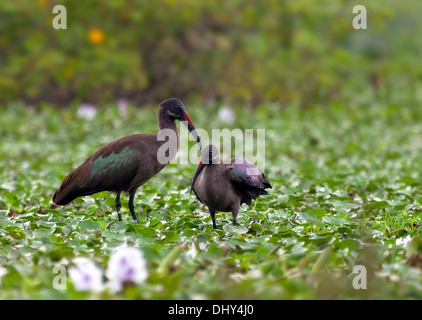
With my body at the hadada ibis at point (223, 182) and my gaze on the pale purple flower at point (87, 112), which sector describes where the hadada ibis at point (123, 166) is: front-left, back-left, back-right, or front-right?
front-left

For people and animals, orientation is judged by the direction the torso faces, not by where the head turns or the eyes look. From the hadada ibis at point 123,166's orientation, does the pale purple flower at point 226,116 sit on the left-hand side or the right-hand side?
on its left

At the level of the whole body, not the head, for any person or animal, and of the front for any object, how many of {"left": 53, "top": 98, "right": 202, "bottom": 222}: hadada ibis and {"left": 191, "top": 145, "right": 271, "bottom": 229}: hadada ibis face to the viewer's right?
1

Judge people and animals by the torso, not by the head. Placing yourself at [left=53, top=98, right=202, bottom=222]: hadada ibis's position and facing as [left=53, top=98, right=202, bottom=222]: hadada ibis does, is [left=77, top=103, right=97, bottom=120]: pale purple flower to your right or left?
on your left

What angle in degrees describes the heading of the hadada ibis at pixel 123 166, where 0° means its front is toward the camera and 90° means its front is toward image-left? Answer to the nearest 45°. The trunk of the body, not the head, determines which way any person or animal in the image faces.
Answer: approximately 270°

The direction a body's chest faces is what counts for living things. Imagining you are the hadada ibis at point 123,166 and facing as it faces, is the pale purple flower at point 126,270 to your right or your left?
on your right

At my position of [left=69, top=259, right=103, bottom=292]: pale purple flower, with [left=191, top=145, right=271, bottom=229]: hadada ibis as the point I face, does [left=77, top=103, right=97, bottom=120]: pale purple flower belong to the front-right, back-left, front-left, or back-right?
front-left

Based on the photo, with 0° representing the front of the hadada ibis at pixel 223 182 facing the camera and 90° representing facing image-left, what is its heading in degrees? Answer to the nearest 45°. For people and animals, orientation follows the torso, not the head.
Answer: approximately 45°

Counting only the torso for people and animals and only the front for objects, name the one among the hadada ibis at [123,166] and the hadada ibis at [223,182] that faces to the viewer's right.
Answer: the hadada ibis at [123,166]

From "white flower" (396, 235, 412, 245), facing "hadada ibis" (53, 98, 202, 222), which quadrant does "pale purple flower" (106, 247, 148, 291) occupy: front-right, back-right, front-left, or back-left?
front-left

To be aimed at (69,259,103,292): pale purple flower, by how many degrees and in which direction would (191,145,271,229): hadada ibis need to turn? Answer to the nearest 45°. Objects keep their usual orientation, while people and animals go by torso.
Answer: approximately 45° to its left

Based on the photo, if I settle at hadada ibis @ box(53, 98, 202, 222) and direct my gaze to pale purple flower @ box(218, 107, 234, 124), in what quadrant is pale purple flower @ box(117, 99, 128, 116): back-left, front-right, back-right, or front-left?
front-left

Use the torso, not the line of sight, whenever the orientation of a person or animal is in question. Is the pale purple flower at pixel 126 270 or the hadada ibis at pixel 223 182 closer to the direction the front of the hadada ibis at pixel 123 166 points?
the hadada ibis

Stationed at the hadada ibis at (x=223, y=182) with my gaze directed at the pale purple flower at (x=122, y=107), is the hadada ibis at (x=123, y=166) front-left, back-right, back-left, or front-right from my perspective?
front-left

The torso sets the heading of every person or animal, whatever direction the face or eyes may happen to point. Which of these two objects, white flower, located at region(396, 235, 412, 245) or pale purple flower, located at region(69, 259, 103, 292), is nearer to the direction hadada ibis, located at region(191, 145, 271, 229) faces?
the pale purple flower

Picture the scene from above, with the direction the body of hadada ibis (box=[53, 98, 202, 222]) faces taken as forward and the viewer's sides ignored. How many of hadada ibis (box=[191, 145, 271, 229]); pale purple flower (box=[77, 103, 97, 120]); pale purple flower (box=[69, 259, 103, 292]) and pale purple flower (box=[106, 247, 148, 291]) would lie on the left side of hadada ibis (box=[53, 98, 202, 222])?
1
